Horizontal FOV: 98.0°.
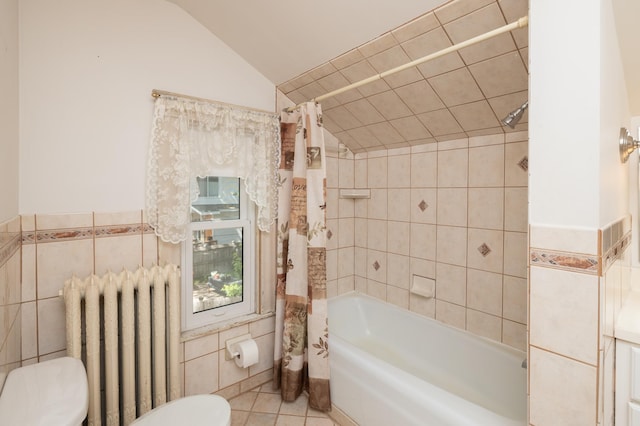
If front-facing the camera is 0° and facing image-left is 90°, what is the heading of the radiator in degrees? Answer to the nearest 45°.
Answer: approximately 315°

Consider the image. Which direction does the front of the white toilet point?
to the viewer's right

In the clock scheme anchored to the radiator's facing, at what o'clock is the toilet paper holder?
The toilet paper holder is roughly at 10 o'clock from the radiator.

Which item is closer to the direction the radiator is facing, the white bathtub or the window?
the white bathtub

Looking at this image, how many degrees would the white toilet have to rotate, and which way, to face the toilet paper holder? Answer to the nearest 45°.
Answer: approximately 45° to its left

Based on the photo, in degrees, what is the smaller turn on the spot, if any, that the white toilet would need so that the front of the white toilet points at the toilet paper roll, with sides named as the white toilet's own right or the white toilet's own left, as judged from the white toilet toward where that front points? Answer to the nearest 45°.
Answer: approximately 45° to the white toilet's own left

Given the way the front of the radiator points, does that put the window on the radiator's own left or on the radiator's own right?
on the radiator's own left
